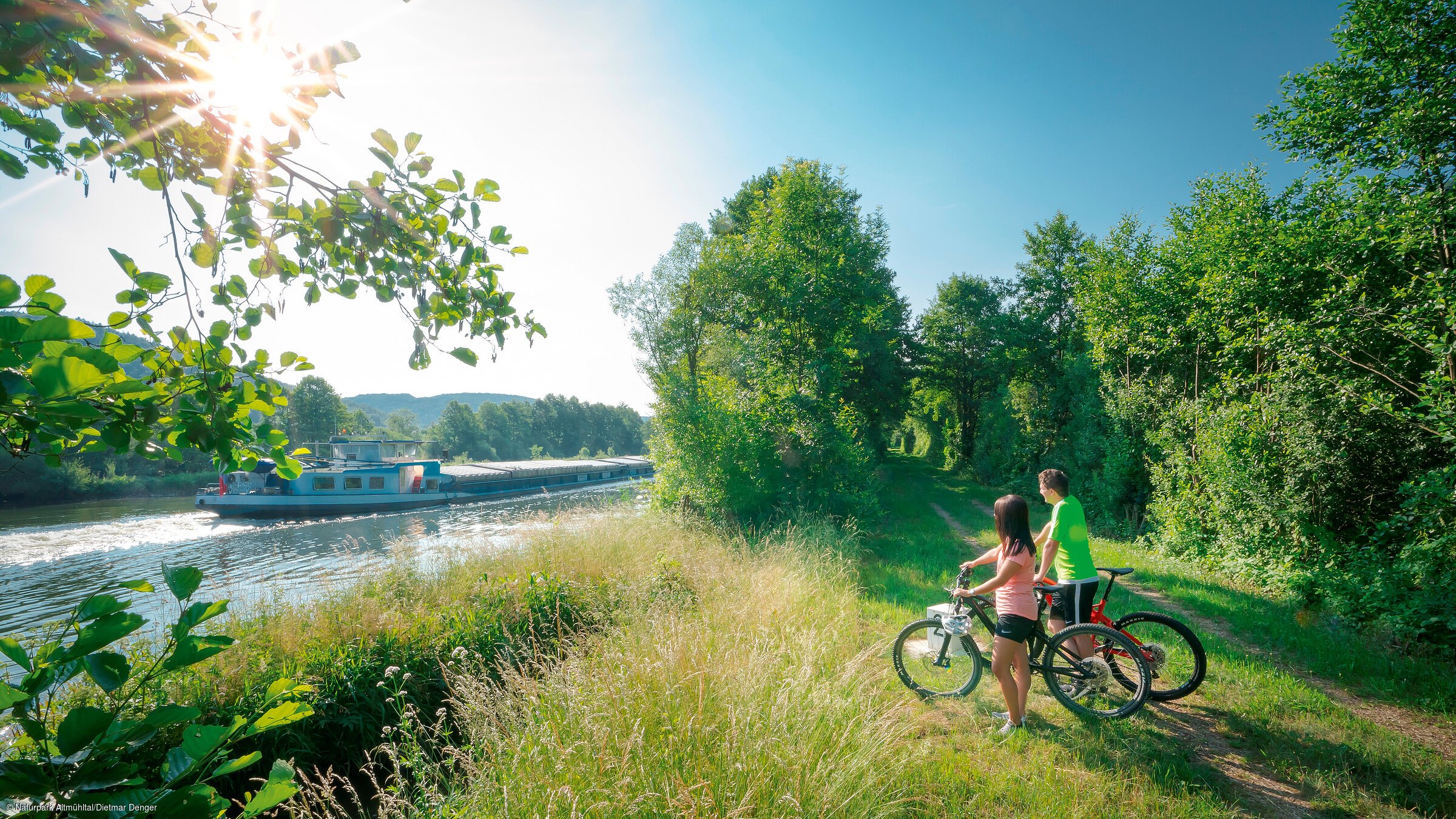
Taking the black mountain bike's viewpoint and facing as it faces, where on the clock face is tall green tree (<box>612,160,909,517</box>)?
The tall green tree is roughly at 2 o'clock from the black mountain bike.

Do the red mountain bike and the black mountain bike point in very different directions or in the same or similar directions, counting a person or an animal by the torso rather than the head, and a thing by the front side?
same or similar directions

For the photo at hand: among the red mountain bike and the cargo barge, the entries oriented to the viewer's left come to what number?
1

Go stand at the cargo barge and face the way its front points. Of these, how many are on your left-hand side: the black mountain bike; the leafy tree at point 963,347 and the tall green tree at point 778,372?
0

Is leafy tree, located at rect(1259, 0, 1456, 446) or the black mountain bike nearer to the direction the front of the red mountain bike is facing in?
the black mountain bike

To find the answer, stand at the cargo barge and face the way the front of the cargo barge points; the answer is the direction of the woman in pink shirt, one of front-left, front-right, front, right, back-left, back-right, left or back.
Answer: back-right

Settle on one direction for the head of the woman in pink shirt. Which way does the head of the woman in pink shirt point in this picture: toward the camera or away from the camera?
away from the camera

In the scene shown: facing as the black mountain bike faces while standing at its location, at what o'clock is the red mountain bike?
The red mountain bike is roughly at 5 o'clock from the black mountain bike.

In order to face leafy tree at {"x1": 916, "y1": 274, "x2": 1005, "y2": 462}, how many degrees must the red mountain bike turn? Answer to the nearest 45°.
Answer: approximately 90° to its right

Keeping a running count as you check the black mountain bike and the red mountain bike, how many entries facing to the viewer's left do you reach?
2

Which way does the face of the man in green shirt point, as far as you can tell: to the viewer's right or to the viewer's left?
to the viewer's left

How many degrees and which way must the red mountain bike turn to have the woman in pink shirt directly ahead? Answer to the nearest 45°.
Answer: approximately 45° to its left

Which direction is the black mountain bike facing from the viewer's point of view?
to the viewer's left

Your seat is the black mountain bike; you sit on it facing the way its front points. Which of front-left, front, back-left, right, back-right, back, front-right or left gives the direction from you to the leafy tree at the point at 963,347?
right

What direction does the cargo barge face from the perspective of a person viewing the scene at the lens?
facing away from the viewer and to the right of the viewer

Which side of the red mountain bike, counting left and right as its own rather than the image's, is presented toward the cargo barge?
front

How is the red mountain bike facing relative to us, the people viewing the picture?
facing to the left of the viewer

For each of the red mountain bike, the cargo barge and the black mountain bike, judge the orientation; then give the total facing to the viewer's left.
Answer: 2

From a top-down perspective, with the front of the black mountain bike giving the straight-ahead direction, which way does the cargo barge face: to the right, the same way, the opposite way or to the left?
to the right

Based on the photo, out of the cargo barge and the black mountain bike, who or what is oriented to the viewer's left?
the black mountain bike
